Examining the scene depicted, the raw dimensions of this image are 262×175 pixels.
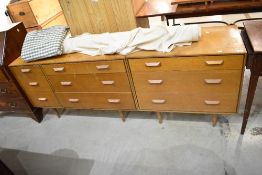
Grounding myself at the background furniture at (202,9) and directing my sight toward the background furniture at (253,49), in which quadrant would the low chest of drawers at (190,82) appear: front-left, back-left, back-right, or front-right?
front-right

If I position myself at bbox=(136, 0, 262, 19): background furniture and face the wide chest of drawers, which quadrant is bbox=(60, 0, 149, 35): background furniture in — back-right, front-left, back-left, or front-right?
front-right

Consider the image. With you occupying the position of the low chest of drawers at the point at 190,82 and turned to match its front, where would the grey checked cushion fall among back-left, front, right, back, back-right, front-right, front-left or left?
right

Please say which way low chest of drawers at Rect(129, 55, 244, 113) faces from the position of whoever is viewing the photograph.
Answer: facing the viewer

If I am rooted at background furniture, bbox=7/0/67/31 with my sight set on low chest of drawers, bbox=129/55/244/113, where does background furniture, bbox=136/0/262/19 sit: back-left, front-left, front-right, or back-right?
front-left

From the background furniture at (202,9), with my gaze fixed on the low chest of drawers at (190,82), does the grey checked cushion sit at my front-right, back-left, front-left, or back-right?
front-right

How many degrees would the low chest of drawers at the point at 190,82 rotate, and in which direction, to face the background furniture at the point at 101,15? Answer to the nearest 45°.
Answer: approximately 135° to its right

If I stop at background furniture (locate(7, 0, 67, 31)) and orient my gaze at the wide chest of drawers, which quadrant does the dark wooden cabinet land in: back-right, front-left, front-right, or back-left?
front-right

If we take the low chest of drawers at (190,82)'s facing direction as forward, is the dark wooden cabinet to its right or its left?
on its right

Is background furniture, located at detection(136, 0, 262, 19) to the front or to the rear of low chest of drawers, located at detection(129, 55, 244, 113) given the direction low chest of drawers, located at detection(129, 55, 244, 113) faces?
to the rear

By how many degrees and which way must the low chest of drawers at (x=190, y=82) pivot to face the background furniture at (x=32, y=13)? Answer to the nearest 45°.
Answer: approximately 135° to its right
